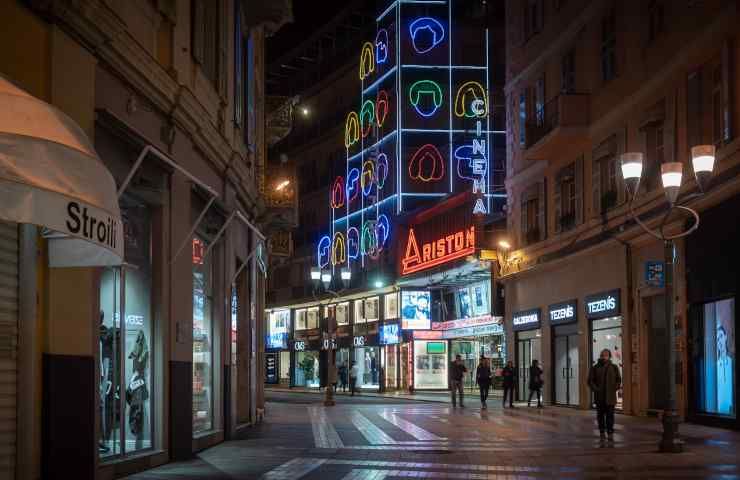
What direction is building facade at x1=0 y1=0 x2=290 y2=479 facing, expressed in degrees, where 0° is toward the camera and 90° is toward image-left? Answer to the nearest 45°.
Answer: approximately 315°

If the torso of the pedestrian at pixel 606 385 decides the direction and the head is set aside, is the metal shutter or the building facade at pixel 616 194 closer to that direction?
the metal shutter

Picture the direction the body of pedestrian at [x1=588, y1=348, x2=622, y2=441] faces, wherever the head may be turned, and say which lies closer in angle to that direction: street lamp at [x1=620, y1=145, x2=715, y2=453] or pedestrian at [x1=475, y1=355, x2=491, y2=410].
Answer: the street lamp

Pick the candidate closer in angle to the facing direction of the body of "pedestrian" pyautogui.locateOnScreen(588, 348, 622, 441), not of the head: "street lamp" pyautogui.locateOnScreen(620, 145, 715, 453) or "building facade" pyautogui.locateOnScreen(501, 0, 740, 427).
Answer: the street lamp

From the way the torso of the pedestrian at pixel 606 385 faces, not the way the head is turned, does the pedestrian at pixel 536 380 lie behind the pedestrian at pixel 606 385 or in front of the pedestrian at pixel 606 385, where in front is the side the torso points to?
behind

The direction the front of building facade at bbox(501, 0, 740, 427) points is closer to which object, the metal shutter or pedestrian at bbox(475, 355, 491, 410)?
the metal shutter
